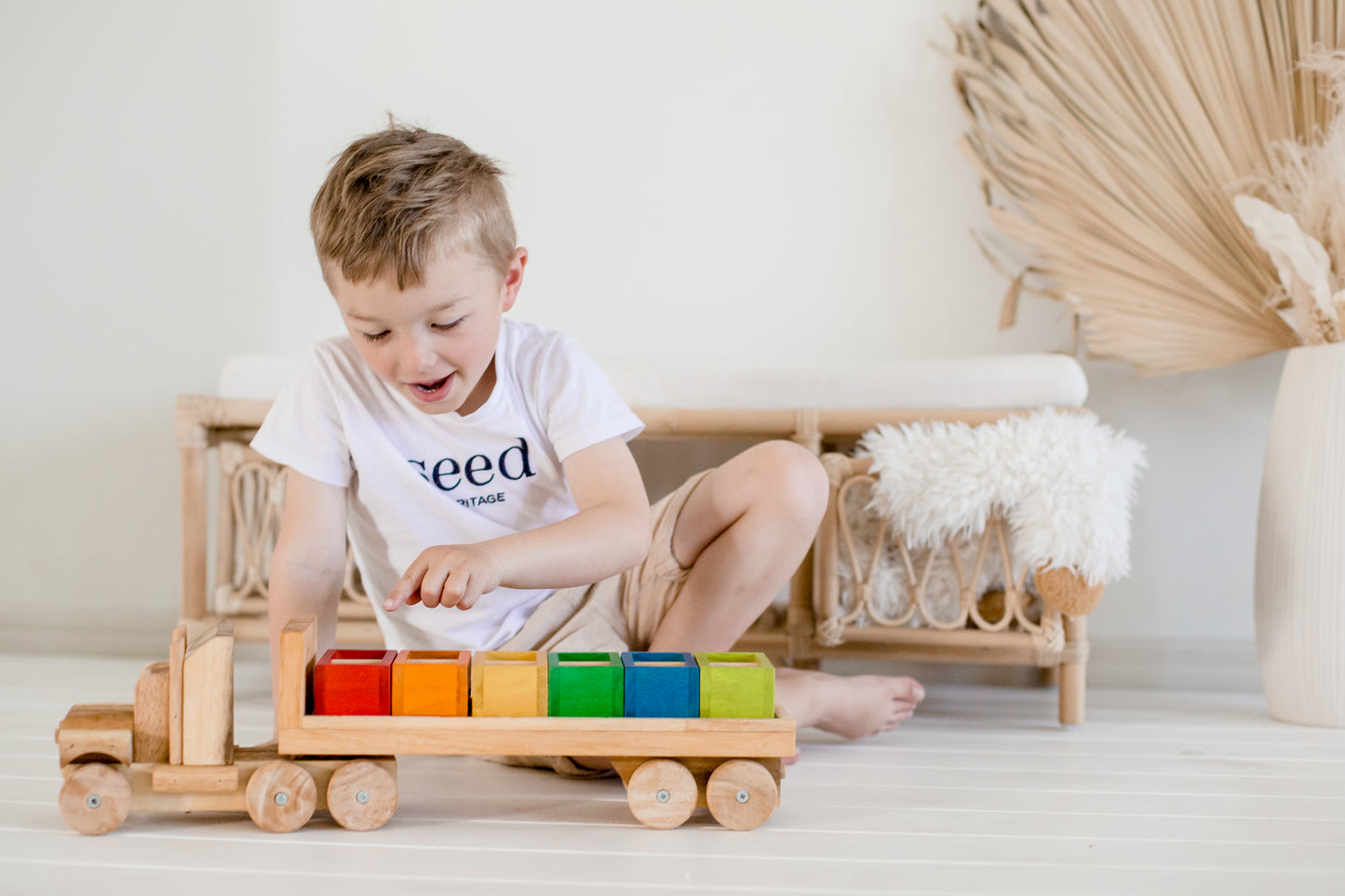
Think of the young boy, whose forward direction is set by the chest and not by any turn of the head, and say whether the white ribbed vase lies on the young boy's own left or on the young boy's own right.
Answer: on the young boy's own left

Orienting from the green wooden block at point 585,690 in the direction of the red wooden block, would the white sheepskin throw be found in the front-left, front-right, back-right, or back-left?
back-right

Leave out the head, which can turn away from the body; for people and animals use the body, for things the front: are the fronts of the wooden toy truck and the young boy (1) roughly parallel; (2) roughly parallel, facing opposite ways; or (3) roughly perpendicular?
roughly perpendicular

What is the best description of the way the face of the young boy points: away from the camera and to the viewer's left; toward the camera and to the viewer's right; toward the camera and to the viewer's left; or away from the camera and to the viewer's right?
toward the camera and to the viewer's left

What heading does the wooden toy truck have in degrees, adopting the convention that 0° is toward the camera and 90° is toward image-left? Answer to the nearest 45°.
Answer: approximately 90°

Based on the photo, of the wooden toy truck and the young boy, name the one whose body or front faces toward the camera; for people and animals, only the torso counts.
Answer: the young boy

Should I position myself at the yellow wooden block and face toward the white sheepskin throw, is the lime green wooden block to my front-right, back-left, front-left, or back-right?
front-right

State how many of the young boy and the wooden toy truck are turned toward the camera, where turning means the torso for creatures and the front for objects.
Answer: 1

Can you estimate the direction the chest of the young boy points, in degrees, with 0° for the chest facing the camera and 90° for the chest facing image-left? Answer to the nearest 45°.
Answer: approximately 0°
